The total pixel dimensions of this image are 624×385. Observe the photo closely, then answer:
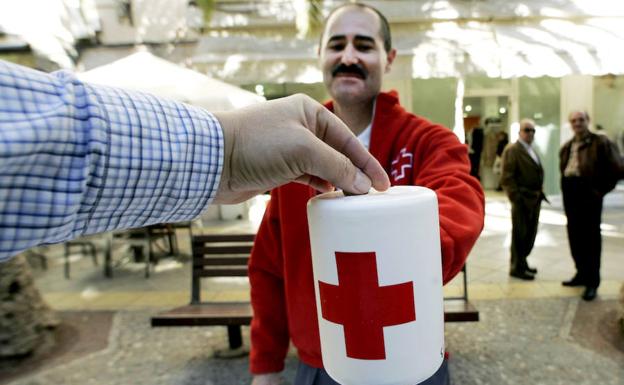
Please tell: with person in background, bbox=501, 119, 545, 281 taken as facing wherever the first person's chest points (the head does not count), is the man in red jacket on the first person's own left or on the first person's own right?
on the first person's own right

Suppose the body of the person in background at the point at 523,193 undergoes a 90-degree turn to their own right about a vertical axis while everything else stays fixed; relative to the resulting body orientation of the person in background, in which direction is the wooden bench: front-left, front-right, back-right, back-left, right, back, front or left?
front

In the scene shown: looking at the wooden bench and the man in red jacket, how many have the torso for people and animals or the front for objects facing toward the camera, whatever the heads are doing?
2

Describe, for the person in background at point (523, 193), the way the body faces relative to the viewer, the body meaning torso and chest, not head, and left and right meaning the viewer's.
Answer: facing the viewer and to the right of the viewer

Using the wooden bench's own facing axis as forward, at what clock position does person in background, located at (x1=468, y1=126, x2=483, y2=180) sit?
The person in background is roughly at 7 o'clock from the wooden bench.

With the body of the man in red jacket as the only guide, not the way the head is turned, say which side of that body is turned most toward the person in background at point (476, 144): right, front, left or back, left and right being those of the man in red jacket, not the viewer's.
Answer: back

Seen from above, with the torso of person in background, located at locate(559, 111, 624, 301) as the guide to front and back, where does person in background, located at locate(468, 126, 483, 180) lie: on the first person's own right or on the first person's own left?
on the first person's own right

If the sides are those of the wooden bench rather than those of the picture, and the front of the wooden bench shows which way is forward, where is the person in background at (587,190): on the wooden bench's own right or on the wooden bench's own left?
on the wooden bench's own left

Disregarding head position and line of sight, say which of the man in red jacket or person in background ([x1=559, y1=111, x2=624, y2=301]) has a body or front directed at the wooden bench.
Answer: the person in background

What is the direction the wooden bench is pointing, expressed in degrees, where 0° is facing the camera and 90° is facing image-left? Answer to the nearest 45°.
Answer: approximately 0°
